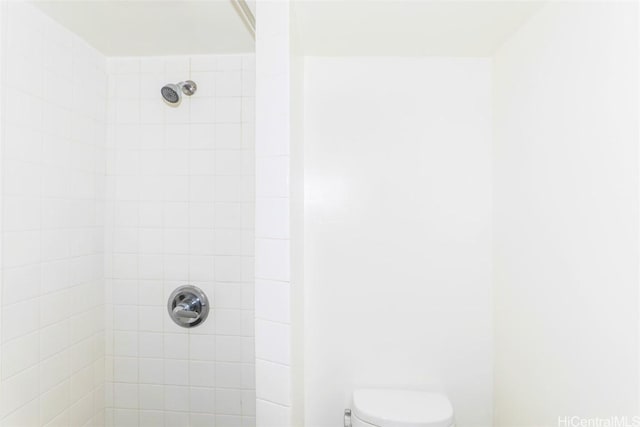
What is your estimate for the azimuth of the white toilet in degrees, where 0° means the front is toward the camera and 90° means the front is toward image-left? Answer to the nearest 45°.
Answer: approximately 0°
